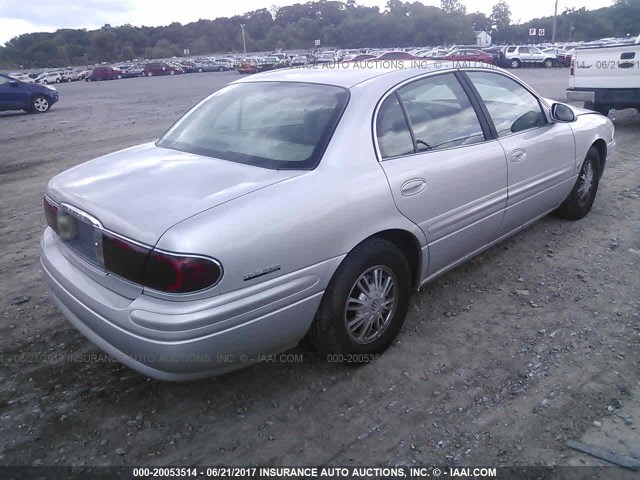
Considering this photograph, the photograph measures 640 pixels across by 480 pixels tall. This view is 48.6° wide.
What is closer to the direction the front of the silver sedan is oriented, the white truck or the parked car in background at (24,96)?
the white truck

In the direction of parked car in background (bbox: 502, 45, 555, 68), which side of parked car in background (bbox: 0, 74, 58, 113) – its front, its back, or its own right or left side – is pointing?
front

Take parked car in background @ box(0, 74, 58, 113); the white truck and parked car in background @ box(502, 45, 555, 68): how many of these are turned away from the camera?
1

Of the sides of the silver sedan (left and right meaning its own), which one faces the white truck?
front

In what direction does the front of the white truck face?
away from the camera

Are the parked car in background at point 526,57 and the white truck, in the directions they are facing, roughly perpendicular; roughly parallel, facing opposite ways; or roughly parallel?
roughly perpendicular

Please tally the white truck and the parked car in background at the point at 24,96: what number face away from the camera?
1

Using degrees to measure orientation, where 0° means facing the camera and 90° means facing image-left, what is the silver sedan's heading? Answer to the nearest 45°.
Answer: approximately 225°

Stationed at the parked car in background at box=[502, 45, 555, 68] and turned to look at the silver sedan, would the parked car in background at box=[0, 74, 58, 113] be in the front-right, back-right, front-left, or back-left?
front-right

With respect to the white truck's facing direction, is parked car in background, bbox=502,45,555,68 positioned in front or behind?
in front

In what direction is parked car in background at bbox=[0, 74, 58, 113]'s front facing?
to the viewer's right

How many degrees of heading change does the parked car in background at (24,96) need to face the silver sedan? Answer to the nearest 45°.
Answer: approximately 90° to its right
